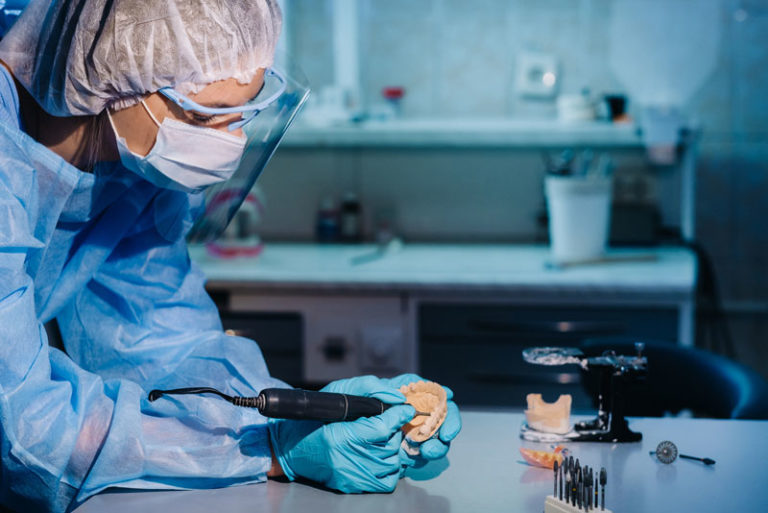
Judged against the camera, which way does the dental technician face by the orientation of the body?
to the viewer's right

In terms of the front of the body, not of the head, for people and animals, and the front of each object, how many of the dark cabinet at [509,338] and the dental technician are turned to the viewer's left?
0

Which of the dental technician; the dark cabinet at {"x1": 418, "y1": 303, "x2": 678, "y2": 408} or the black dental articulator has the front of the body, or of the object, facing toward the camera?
the dark cabinet

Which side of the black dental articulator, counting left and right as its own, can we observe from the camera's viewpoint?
left

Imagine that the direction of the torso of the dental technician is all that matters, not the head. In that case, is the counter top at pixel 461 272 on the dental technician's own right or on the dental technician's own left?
on the dental technician's own left

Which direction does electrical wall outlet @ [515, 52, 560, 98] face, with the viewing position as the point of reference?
facing the viewer

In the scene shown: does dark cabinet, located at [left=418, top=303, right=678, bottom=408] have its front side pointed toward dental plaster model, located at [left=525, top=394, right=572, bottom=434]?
yes

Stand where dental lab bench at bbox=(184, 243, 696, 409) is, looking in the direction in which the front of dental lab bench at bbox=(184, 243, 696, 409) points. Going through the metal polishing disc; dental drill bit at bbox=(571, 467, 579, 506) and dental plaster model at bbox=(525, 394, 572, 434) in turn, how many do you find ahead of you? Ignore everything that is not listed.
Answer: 3

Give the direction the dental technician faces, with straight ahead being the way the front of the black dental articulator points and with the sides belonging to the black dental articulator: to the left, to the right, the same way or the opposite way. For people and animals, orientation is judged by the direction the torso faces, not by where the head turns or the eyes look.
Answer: the opposite way

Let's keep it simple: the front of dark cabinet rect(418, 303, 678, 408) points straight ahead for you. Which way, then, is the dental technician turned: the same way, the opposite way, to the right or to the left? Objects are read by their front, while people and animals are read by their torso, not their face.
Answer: to the left

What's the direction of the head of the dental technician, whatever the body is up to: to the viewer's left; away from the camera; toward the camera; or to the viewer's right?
to the viewer's right

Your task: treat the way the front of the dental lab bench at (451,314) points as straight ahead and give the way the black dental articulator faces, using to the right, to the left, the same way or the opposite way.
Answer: to the right

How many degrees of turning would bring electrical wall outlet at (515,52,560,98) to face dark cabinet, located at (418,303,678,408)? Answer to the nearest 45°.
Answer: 0° — it already faces it
